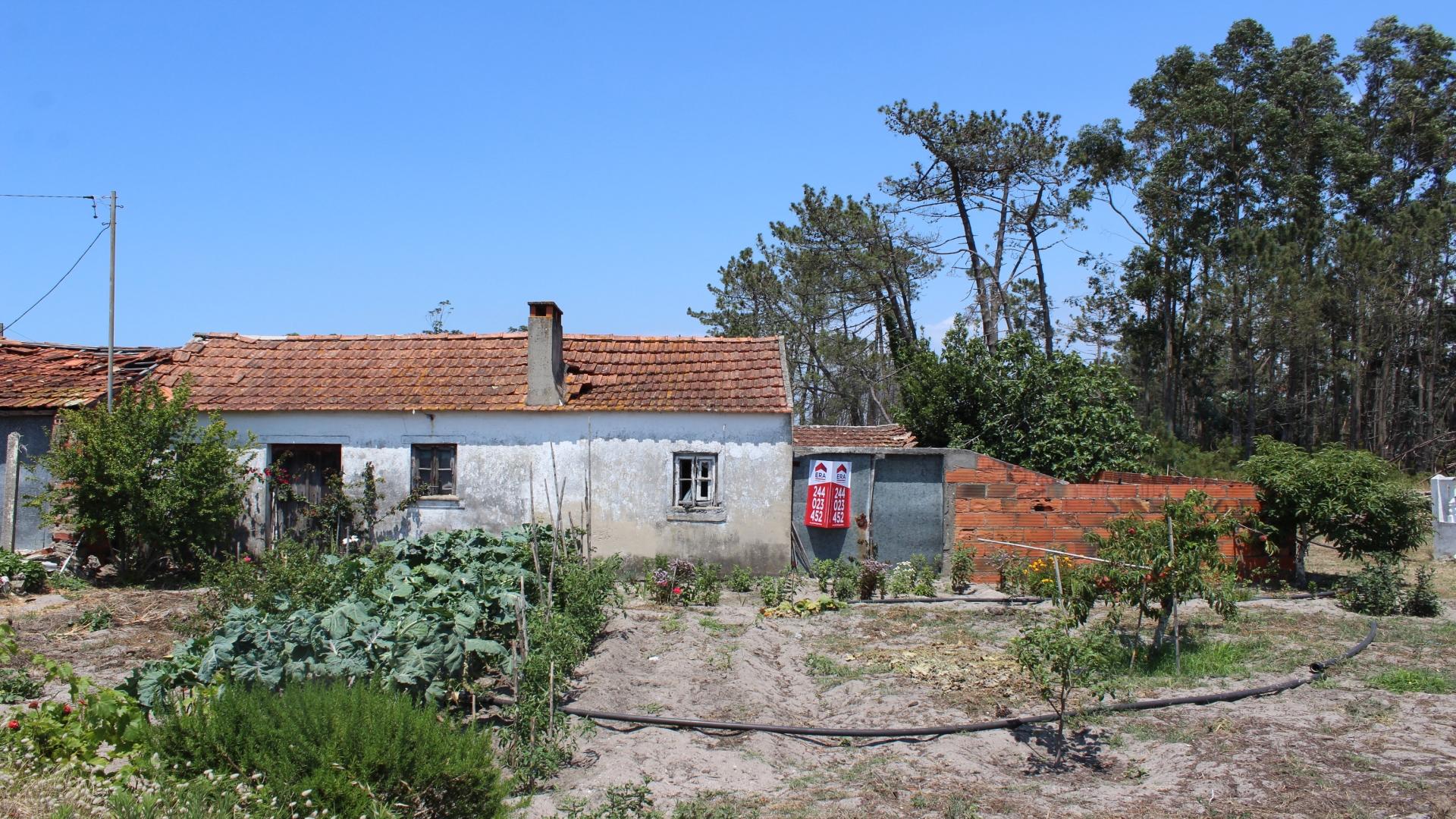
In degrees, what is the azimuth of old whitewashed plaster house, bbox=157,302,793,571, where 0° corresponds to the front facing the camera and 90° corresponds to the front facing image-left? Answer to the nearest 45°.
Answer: approximately 0°

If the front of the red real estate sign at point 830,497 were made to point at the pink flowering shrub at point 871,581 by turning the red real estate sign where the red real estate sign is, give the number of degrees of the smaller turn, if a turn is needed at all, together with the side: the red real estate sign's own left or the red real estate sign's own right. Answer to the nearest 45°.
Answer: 0° — it already faces it

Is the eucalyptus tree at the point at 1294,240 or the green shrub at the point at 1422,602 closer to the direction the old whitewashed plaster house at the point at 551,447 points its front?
the green shrub

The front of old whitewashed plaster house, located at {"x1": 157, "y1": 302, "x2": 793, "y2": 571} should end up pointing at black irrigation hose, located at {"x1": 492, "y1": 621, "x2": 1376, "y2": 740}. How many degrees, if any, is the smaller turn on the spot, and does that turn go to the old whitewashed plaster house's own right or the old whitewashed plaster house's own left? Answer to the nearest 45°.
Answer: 0° — it already faces it

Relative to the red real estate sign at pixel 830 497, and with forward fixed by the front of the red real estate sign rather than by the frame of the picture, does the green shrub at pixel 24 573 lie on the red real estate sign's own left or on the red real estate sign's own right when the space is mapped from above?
on the red real estate sign's own right

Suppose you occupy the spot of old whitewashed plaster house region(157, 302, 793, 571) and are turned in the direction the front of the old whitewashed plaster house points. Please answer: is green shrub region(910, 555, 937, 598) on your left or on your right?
on your left

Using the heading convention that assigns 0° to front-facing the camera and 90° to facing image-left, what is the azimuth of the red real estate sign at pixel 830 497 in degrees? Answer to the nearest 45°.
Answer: approximately 0°

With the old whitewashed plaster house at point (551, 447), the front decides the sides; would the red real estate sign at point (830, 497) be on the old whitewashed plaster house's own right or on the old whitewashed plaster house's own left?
on the old whitewashed plaster house's own left

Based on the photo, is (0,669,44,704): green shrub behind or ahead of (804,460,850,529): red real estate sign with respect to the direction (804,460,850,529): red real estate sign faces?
ahead

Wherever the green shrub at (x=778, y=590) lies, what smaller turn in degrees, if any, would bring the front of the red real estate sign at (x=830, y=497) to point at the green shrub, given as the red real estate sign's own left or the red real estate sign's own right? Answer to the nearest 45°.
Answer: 0° — it already faces it

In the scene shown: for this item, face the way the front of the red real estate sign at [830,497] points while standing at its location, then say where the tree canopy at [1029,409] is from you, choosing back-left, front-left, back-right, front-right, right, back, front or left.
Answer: back-left

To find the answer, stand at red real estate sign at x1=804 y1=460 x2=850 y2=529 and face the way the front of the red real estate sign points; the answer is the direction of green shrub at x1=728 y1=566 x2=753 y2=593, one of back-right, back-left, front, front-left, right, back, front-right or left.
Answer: front-right

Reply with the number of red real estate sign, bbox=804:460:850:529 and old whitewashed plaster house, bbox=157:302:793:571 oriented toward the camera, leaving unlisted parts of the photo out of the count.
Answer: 2

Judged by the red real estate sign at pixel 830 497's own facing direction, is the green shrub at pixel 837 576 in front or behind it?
in front

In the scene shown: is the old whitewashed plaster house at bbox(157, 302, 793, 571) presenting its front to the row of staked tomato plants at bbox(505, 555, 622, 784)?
yes
